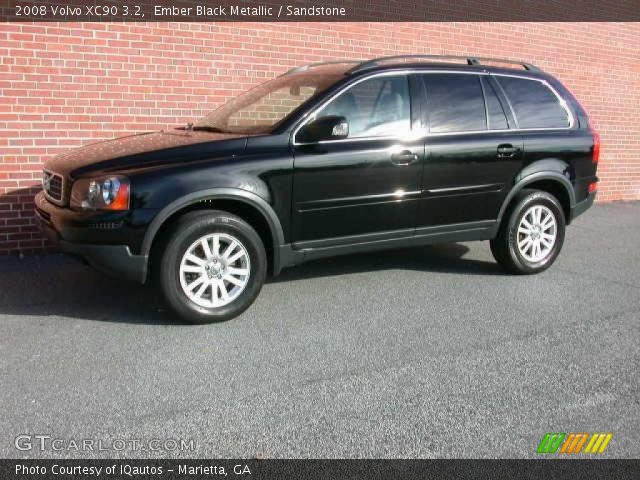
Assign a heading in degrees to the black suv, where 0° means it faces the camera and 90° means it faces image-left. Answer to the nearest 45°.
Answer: approximately 45°
